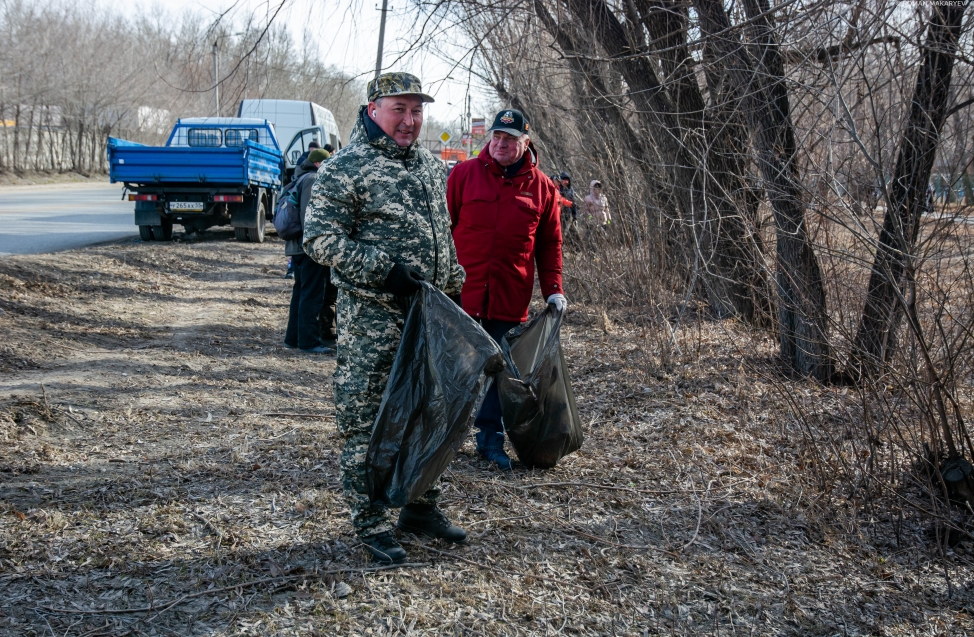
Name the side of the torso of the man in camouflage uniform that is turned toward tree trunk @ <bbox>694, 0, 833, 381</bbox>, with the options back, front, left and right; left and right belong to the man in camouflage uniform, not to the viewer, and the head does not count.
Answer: left

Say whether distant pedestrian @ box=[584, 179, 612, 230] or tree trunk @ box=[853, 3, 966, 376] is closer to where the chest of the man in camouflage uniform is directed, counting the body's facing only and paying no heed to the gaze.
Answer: the tree trunk

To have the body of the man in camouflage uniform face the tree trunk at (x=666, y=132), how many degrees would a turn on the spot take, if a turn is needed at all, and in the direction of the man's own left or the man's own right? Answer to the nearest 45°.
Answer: approximately 90° to the man's own left

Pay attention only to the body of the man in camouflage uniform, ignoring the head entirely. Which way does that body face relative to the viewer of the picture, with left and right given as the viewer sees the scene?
facing the viewer and to the right of the viewer

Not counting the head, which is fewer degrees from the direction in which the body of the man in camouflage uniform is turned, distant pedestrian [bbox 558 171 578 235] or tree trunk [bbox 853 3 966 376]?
the tree trunk

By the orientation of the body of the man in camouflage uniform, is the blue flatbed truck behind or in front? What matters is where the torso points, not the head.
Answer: behind

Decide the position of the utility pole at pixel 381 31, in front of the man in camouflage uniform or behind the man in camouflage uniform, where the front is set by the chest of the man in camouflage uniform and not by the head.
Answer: behind

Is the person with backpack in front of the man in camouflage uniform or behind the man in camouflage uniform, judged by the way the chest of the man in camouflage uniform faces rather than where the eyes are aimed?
behind

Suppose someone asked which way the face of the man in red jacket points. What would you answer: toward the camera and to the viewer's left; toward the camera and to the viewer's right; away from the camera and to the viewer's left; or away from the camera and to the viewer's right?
toward the camera and to the viewer's left
